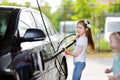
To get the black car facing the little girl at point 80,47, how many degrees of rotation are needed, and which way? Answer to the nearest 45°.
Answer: approximately 180°

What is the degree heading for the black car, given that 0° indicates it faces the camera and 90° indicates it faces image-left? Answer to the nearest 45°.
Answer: approximately 45°

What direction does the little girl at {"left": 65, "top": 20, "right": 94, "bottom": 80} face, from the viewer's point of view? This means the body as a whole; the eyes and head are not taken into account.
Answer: to the viewer's left

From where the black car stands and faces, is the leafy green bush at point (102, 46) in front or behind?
behind

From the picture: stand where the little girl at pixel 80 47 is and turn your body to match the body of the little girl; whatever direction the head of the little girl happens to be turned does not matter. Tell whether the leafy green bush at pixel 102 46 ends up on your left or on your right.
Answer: on your right
